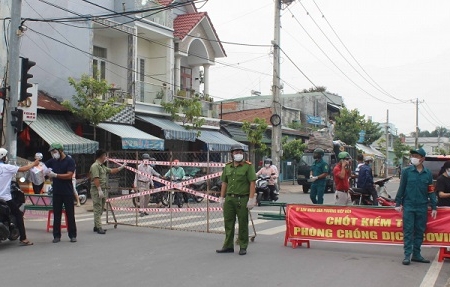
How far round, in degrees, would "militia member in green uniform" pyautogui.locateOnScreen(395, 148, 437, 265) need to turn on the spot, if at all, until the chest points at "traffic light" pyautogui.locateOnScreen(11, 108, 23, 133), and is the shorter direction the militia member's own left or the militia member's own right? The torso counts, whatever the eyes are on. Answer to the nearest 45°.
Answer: approximately 90° to the militia member's own right

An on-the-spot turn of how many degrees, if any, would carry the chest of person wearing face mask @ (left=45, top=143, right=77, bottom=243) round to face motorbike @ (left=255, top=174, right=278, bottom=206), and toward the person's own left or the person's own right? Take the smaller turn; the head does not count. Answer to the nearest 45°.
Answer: approximately 180°

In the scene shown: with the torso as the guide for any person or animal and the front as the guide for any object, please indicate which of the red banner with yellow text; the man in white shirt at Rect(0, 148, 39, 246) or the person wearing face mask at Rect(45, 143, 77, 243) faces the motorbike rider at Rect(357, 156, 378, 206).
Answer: the man in white shirt

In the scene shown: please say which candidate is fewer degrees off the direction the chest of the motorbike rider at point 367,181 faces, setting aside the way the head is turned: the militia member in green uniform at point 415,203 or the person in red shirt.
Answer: the militia member in green uniform

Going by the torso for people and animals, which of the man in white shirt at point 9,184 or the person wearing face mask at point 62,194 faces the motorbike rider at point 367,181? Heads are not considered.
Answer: the man in white shirt

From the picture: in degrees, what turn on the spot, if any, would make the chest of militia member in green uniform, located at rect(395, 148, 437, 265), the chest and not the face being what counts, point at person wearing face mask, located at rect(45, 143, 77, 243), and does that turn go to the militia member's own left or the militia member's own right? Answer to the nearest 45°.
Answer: approximately 90° to the militia member's own right
